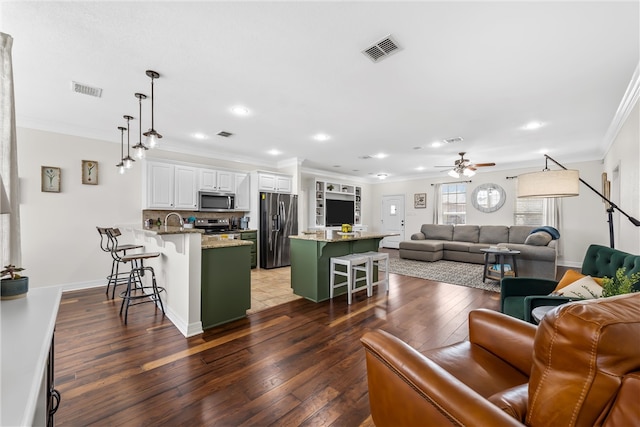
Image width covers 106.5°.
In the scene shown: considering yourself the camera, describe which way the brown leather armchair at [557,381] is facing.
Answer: facing away from the viewer and to the left of the viewer

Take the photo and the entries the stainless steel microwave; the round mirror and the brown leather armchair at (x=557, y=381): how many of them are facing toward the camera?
2

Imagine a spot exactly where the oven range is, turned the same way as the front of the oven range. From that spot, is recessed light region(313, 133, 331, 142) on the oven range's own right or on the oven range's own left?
on the oven range's own left

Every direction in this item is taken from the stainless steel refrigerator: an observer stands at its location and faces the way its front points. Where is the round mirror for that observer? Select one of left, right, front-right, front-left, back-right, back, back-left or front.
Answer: front-left

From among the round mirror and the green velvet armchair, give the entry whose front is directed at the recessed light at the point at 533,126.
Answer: the round mirror

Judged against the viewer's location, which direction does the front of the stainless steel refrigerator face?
facing the viewer and to the right of the viewer

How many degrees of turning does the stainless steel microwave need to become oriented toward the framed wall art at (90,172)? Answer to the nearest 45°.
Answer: approximately 90° to its right

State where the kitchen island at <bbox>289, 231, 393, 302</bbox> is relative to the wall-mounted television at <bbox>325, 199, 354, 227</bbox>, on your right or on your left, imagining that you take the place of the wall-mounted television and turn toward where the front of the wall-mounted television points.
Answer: on your right

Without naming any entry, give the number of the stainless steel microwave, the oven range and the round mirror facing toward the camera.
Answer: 3

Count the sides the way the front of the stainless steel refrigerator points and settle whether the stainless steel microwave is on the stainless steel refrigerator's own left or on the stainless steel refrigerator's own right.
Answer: on the stainless steel refrigerator's own right

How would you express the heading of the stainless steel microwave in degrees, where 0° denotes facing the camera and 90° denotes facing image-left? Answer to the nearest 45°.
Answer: approximately 0°

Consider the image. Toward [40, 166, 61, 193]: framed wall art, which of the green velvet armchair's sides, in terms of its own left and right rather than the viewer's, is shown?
front

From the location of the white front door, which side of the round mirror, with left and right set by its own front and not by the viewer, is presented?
right

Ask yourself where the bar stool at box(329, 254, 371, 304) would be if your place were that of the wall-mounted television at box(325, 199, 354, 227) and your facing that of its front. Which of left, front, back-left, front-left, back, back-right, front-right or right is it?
front-right

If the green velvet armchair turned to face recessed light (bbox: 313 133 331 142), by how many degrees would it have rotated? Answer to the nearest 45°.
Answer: approximately 45° to its right

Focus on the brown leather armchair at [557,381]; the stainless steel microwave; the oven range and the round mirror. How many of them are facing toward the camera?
3

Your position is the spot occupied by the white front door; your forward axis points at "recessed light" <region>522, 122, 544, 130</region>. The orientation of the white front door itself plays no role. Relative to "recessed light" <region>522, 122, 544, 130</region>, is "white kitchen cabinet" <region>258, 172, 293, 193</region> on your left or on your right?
right
